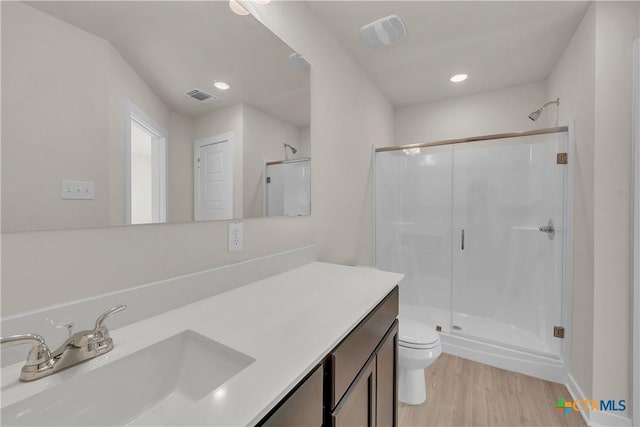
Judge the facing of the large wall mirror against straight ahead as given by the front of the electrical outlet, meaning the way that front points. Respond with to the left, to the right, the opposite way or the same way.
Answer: the same way

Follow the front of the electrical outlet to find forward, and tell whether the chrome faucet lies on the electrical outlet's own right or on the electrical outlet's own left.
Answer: on the electrical outlet's own right

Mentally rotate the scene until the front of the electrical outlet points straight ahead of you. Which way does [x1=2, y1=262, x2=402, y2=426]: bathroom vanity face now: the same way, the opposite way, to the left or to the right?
the same way

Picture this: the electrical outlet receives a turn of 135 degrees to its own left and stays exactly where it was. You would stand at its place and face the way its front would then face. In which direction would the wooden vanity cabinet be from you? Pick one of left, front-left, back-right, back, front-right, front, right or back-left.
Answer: back-right

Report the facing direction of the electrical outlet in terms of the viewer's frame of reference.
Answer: facing the viewer and to the right of the viewer

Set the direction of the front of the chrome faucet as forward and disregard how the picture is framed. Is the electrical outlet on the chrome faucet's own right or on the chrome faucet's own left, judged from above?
on the chrome faucet's own left

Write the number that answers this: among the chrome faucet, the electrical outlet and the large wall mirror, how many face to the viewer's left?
0

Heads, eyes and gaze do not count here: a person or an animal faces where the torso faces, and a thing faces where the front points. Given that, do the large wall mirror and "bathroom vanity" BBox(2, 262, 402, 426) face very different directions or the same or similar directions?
same or similar directions

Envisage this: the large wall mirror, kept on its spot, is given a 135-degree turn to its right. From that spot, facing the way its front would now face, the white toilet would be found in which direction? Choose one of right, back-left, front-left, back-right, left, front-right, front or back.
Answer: back

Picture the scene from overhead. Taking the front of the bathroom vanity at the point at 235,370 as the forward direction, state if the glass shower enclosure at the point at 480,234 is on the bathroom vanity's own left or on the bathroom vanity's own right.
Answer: on the bathroom vanity's own left

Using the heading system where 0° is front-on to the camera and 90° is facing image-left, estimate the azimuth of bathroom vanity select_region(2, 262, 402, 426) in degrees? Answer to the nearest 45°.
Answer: approximately 315°
